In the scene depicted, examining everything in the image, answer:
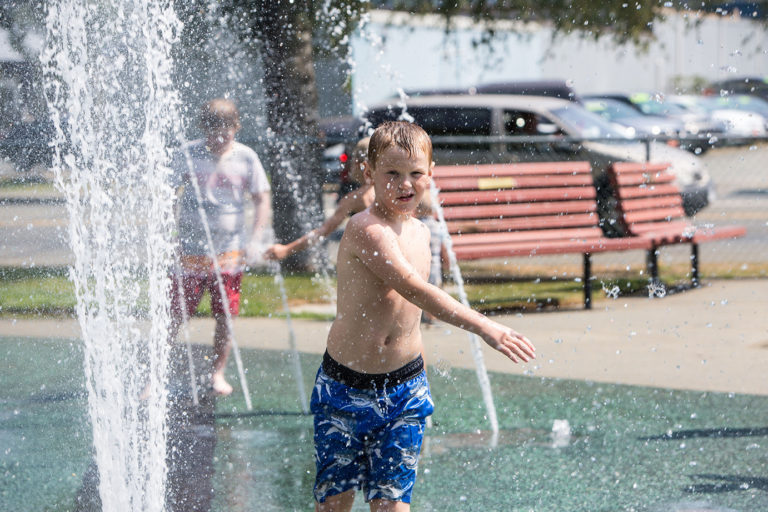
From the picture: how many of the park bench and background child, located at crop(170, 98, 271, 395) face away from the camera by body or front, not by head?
0

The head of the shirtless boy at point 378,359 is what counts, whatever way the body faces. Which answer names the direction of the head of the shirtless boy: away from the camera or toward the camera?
toward the camera

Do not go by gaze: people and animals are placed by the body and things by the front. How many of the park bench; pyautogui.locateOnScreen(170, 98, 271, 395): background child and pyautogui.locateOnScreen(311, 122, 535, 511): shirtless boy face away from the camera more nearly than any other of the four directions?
0

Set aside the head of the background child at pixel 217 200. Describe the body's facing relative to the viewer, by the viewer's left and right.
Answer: facing the viewer

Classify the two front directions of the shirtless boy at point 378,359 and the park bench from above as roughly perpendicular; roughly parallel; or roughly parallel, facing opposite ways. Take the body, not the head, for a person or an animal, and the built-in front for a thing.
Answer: roughly parallel

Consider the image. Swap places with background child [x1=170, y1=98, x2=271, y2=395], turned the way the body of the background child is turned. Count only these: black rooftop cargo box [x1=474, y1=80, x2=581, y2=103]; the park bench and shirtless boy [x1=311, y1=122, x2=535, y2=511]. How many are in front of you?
1

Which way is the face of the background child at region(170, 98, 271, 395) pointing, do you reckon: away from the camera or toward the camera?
toward the camera

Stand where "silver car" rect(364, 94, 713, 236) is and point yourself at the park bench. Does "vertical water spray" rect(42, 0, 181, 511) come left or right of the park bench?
right

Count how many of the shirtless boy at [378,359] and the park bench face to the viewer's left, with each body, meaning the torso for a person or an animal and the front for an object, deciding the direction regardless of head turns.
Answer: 0

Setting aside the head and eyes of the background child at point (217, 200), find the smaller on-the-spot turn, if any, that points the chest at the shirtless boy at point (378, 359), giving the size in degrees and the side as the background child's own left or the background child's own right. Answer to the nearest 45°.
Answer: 0° — they already face them

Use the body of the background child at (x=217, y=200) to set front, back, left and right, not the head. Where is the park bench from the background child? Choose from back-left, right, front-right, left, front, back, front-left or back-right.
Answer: back-left

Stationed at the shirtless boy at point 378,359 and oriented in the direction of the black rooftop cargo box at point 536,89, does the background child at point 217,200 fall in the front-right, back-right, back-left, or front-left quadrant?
front-left

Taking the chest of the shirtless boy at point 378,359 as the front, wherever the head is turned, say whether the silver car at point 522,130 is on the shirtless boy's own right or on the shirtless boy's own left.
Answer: on the shirtless boy's own left

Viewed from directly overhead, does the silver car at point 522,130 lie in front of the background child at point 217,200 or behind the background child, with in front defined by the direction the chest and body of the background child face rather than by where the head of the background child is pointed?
behind
